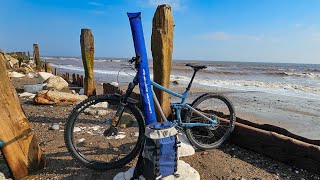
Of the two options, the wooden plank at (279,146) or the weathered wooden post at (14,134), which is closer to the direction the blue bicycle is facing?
the weathered wooden post

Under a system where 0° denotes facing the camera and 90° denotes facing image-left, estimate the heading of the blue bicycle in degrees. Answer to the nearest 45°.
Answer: approximately 45°

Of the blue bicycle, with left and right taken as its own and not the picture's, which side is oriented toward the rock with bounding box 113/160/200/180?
left

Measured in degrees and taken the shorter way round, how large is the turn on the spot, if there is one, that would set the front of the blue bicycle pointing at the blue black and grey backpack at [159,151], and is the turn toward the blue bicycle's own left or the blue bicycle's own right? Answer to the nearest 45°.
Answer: approximately 45° to the blue bicycle's own left

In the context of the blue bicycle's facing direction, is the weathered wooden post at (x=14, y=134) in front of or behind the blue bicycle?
in front

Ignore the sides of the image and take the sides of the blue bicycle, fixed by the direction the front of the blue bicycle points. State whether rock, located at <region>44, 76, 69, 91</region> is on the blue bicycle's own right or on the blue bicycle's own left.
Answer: on the blue bicycle's own right
